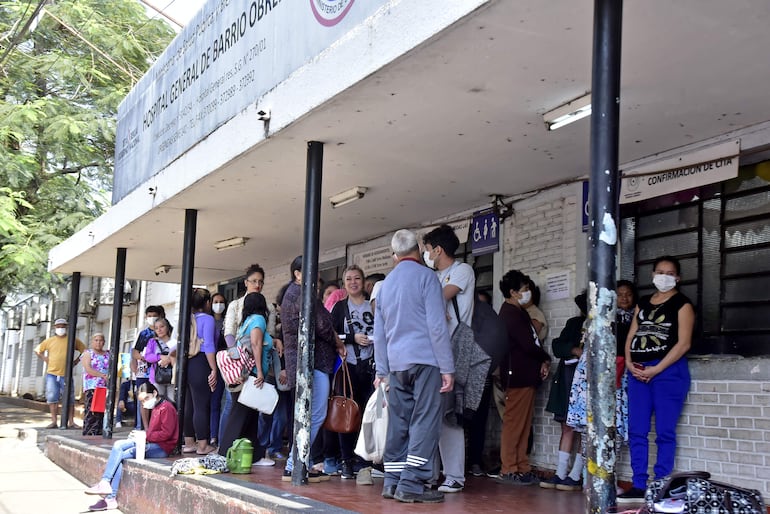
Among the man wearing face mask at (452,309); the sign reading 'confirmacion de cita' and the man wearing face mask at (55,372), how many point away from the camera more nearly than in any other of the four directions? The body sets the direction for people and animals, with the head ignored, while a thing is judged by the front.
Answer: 0

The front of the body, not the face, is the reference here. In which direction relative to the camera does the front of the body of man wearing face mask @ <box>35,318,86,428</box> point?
toward the camera

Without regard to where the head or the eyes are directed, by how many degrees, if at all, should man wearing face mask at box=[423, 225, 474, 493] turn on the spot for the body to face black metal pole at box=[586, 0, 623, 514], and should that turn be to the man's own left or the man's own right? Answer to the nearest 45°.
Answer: approximately 90° to the man's own left

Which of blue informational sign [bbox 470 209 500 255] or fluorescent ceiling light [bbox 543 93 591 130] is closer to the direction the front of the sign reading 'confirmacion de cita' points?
the fluorescent ceiling light

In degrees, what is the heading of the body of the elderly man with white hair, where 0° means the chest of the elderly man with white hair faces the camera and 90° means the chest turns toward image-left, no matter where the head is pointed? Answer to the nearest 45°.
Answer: approximately 180°

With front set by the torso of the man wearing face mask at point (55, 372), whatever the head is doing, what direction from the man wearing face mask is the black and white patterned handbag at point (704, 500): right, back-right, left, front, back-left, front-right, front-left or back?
front

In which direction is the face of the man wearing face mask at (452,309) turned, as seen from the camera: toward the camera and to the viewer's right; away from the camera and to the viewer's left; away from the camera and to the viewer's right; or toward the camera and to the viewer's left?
toward the camera and to the viewer's left

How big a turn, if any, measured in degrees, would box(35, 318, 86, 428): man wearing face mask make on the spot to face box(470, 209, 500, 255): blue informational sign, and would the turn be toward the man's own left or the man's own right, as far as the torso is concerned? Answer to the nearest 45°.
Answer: approximately 45° to the man's own left

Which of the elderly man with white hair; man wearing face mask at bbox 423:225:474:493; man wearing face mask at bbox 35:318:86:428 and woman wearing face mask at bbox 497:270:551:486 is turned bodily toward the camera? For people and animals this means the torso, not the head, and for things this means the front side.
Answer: man wearing face mask at bbox 35:318:86:428

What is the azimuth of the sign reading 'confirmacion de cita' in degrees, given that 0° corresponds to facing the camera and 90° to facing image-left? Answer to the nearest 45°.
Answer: approximately 45°

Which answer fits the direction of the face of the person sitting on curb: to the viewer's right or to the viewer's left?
to the viewer's left

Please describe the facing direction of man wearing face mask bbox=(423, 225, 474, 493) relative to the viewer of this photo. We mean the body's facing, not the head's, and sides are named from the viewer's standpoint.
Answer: facing to the left of the viewer

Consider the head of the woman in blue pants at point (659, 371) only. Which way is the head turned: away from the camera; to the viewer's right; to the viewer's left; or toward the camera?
toward the camera
